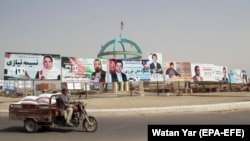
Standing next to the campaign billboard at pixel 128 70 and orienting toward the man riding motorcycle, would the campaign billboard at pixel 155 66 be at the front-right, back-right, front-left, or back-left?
back-left

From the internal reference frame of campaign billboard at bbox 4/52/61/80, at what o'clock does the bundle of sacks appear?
The bundle of sacks is roughly at 12 o'clock from the campaign billboard.

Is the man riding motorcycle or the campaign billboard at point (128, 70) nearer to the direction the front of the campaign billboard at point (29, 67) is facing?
the man riding motorcycle

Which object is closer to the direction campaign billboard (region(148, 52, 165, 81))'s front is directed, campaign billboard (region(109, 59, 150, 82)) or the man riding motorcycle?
the man riding motorcycle

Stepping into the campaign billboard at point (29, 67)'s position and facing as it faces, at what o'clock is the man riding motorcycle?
The man riding motorcycle is roughly at 12 o'clock from the campaign billboard.

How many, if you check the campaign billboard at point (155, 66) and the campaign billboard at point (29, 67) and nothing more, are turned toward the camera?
2

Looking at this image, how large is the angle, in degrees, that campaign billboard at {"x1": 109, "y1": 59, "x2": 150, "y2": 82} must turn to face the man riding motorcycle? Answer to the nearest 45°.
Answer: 0° — it already faces them

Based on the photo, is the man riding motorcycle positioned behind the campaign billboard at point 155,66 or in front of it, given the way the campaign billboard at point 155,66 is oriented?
in front

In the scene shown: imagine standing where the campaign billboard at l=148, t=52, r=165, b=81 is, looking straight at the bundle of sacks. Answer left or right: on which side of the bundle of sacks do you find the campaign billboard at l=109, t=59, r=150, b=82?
right
